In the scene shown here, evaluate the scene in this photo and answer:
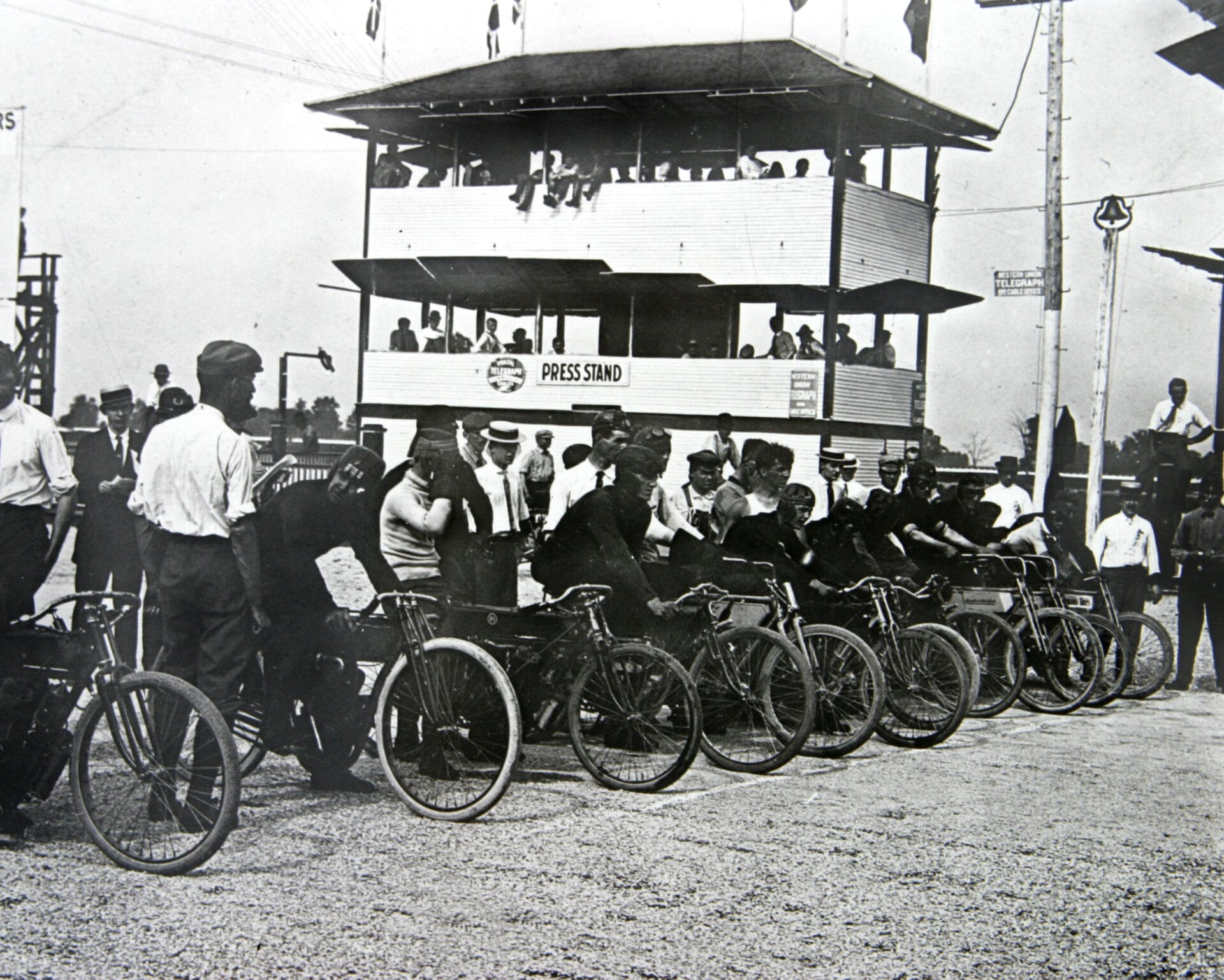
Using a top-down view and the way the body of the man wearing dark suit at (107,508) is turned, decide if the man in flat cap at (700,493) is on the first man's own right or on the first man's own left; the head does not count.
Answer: on the first man's own left

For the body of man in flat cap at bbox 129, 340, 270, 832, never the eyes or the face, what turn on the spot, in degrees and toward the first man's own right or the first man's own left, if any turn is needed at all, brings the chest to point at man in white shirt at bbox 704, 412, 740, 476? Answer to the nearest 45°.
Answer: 0° — they already face them

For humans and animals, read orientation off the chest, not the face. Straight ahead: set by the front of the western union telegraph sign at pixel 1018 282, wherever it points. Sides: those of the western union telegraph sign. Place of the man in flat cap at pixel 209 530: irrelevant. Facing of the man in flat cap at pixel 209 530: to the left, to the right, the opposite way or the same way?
the opposite way

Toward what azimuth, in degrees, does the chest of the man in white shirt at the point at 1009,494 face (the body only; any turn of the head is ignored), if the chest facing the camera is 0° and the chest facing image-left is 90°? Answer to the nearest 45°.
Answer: approximately 0°

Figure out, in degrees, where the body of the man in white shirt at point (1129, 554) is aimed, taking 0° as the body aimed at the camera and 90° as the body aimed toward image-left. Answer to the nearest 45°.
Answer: approximately 0°
